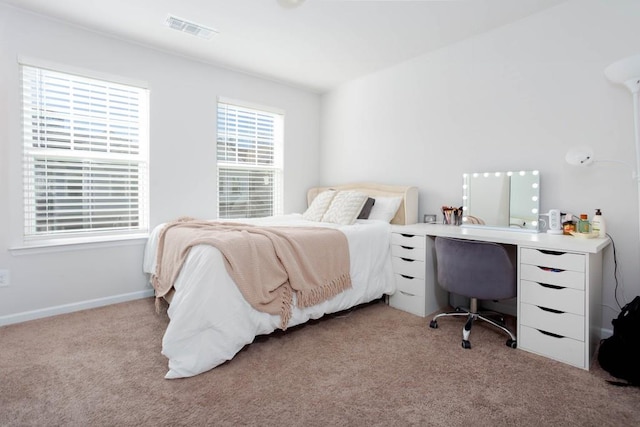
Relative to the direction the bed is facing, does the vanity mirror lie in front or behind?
behind

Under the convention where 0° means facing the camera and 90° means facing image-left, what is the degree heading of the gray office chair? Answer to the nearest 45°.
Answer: approximately 225°

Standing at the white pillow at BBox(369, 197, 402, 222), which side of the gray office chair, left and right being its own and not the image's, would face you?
left

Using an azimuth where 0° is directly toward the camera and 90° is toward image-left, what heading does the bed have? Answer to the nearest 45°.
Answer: approximately 45°
